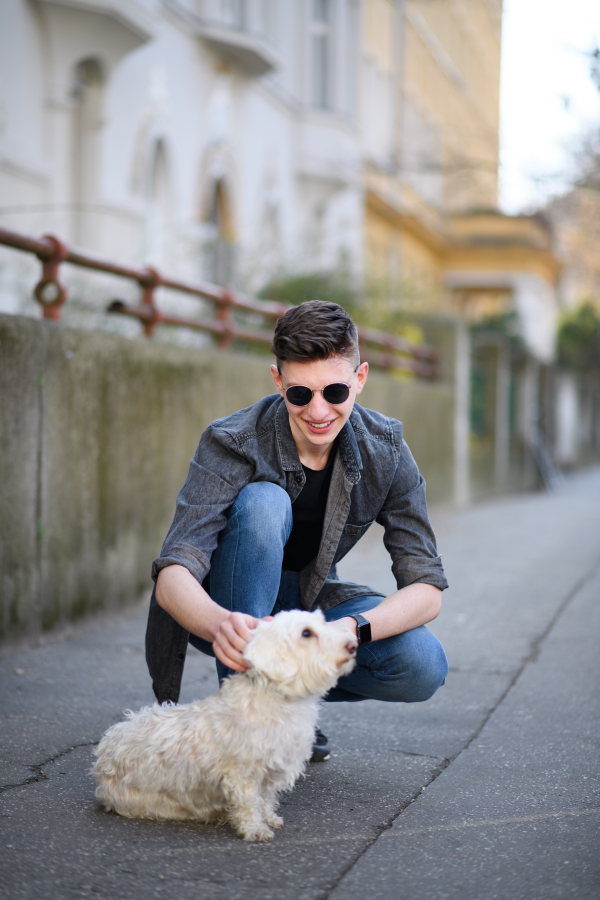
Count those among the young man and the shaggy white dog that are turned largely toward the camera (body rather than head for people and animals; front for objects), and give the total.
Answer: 1

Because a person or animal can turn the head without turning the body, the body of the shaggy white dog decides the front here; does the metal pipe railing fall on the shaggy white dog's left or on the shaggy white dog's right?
on the shaggy white dog's left

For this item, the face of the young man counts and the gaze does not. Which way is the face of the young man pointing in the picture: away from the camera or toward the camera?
toward the camera

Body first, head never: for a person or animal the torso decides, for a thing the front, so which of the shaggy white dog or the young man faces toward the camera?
the young man

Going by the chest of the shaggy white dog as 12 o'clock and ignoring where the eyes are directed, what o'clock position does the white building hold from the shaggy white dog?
The white building is roughly at 9 o'clock from the shaggy white dog.

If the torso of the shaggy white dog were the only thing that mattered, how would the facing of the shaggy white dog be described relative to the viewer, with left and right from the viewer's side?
facing to the right of the viewer

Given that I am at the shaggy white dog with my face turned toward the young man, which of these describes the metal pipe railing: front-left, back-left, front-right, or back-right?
front-left

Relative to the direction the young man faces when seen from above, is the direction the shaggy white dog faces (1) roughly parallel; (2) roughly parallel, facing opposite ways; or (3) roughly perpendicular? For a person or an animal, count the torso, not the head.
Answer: roughly perpendicular

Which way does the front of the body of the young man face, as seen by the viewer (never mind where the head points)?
toward the camera

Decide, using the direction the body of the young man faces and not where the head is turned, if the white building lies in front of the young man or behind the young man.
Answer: behind

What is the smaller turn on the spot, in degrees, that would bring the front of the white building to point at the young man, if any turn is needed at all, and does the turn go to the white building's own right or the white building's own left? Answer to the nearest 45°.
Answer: approximately 45° to the white building's own right

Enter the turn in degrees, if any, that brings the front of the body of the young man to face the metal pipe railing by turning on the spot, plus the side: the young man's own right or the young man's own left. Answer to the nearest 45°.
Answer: approximately 180°

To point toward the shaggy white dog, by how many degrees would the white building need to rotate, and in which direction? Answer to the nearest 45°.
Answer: approximately 45° to its right
